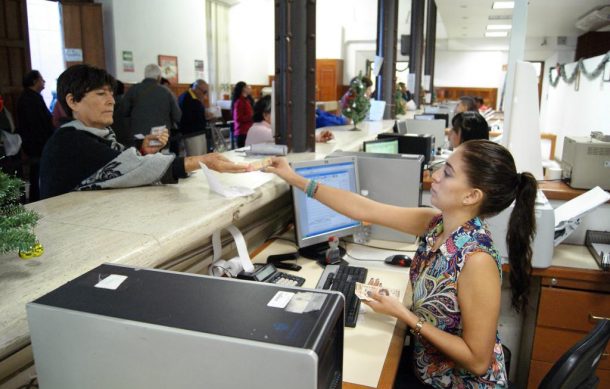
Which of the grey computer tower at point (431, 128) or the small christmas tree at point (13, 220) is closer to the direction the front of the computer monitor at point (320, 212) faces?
the small christmas tree

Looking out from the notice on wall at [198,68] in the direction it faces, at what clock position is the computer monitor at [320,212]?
The computer monitor is roughly at 12 o'clock from the notice on wall.

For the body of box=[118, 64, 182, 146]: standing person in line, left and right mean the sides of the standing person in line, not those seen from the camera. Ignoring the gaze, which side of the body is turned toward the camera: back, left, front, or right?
back

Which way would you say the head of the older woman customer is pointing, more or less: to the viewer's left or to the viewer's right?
to the viewer's right

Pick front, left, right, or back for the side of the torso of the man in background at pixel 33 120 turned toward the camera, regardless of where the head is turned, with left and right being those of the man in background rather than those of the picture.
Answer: right

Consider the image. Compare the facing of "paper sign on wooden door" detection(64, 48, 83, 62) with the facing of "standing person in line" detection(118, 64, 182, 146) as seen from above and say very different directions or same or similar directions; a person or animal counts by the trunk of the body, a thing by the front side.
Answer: very different directions

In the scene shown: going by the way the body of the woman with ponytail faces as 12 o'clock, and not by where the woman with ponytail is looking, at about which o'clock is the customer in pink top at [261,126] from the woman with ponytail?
The customer in pink top is roughly at 2 o'clock from the woman with ponytail.

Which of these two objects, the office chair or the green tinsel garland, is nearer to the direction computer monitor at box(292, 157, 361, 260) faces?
the office chair

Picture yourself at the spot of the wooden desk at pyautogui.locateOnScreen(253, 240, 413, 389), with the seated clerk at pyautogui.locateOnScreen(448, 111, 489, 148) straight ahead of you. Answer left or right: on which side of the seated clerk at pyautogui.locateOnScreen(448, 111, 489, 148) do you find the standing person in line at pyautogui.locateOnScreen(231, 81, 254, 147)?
left

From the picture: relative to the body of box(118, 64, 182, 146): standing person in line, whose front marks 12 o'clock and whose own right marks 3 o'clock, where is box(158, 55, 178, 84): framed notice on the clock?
The framed notice is roughly at 12 o'clock from the standing person in line.

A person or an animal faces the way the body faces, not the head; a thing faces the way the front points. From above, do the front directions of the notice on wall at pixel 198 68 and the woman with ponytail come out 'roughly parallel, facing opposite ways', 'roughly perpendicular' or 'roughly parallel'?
roughly perpendicular
